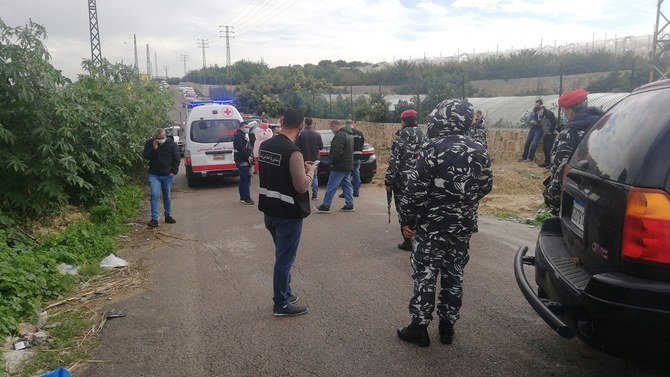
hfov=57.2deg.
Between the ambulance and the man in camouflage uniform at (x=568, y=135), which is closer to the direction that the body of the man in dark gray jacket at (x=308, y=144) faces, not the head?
the ambulance

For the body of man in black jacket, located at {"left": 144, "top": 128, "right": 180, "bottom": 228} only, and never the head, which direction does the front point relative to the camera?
toward the camera

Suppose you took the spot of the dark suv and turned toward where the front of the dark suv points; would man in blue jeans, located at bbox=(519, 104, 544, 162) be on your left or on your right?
on your left

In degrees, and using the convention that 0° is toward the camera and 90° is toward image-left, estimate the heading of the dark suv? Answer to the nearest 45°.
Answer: approximately 225°

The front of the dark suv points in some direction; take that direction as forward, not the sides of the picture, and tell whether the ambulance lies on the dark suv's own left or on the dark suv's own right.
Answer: on the dark suv's own left

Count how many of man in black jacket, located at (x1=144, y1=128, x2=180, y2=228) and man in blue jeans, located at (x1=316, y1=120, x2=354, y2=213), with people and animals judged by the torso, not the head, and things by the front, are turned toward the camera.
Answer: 1

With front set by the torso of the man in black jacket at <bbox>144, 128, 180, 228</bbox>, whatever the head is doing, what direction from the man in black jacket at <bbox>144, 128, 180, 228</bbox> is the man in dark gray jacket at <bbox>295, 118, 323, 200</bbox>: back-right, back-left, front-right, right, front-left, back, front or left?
left

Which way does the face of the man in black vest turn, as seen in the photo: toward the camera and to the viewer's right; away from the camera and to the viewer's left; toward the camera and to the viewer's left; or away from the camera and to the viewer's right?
away from the camera and to the viewer's right

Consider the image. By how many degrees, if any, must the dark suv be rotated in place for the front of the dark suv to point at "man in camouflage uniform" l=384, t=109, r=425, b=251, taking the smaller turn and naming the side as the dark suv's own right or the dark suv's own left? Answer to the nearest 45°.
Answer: approximately 90° to the dark suv's own left

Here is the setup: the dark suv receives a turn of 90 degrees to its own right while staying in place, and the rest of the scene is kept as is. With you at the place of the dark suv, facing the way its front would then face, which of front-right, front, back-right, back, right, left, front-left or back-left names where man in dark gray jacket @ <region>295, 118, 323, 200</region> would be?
back

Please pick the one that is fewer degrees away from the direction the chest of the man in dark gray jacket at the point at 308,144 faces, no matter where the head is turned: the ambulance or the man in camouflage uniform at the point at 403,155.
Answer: the ambulance

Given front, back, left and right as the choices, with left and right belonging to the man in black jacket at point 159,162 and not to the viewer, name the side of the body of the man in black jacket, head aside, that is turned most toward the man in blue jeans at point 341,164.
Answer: left
